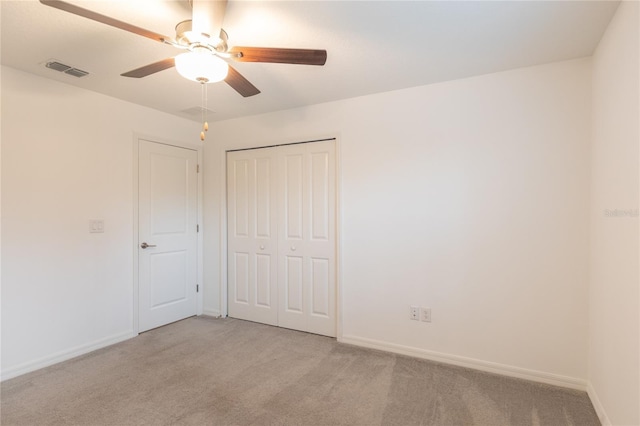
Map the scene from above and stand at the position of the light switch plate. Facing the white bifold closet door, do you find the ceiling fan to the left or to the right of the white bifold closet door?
right

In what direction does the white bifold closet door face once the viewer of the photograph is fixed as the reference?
facing the viewer and to the left of the viewer

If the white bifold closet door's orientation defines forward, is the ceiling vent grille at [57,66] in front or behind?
in front

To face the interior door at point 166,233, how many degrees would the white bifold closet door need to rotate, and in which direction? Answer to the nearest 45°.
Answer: approximately 45° to its right

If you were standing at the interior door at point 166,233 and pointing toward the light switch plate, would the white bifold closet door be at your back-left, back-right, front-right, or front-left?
back-left

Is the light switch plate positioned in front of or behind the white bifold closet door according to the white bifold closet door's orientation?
in front
